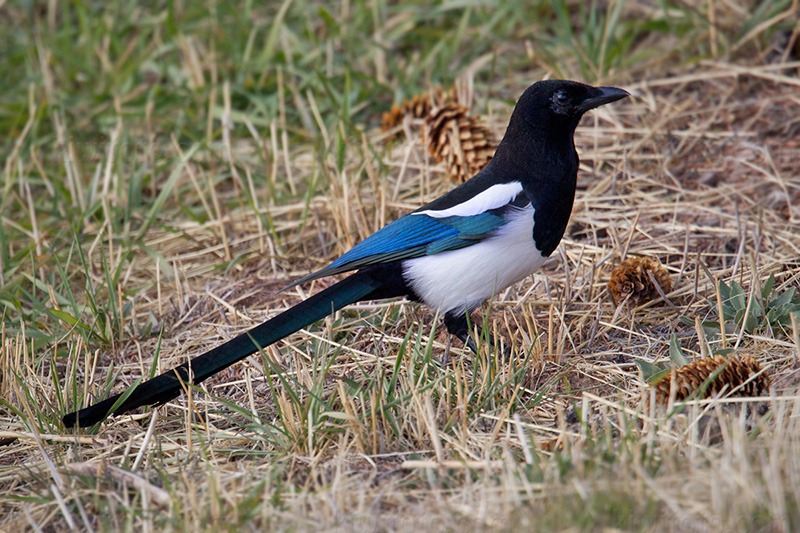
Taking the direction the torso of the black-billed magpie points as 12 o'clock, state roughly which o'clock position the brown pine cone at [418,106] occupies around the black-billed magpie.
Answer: The brown pine cone is roughly at 9 o'clock from the black-billed magpie.

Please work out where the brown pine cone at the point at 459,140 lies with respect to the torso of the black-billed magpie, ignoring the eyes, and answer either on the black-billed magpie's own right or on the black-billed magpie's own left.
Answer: on the black-billed magpie's own left

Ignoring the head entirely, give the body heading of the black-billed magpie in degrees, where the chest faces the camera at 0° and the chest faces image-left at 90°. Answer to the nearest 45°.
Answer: approximately 270°

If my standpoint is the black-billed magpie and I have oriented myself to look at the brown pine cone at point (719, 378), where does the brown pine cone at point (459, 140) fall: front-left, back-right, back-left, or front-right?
back-left

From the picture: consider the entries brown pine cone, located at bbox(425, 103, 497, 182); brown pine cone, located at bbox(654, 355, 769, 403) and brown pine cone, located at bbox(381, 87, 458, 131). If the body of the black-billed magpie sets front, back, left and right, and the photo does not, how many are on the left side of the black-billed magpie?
2

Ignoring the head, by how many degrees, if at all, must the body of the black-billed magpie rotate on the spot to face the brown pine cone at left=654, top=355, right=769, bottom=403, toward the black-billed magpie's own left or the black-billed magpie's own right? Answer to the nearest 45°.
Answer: approximately 45° to the black-billed magpie's own right
